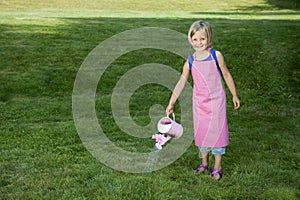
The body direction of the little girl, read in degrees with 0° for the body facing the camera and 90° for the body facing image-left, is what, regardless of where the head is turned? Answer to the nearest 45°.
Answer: approximately 0°
